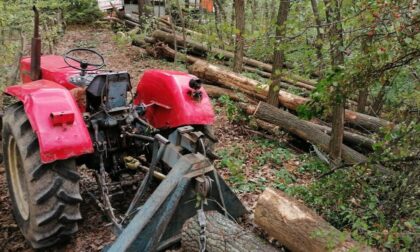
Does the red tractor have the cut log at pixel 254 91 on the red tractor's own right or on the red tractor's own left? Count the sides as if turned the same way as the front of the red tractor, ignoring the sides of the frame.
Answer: on the red tractor's own right

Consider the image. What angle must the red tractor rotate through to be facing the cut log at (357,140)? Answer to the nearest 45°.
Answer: approximately 90° to its right

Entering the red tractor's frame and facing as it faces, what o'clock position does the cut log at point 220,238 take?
The cut log is roughly at 6 o'clock from the red tractor.

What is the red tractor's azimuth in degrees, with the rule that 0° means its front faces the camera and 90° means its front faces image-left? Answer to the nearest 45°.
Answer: approximately 135°

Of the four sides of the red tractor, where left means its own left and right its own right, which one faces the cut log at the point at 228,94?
right

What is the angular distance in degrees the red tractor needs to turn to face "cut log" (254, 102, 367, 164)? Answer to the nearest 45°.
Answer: approximately 90° to its right

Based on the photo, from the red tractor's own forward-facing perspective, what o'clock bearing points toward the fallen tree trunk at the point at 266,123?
The fallen tree trunk is roughly at 3 o'clock from the red tractor.

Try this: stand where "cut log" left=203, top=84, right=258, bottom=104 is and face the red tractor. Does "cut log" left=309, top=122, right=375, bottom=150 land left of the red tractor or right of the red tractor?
left

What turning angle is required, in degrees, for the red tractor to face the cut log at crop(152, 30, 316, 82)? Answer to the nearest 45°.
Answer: approximately 45° to its right

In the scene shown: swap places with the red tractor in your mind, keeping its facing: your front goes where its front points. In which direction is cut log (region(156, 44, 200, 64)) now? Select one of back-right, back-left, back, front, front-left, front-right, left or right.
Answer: front-right

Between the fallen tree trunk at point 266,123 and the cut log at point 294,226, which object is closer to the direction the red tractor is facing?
the fallen tree trunk
